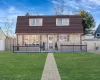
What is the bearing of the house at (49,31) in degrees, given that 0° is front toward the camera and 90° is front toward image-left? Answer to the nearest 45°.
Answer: approximately 0°
